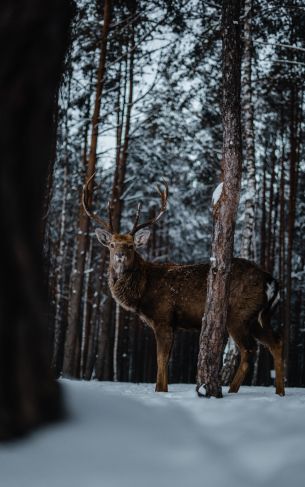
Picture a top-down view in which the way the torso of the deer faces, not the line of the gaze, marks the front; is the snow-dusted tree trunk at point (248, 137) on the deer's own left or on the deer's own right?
on the deer's own right

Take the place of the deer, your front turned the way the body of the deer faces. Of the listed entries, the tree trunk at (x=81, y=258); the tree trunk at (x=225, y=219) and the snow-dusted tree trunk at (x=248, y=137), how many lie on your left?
1

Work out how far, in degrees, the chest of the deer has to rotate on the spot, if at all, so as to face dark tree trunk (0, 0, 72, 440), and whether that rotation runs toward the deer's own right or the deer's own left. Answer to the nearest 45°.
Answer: approximately 90° to the deer's own left

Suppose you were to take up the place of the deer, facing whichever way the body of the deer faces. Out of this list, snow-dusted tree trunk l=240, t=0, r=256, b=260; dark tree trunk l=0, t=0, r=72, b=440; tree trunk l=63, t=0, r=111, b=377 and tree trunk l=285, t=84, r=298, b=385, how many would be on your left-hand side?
1

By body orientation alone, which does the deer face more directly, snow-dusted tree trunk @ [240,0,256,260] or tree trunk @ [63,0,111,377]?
the tree trunk

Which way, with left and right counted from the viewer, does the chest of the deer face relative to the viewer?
facing to the left of the viewer

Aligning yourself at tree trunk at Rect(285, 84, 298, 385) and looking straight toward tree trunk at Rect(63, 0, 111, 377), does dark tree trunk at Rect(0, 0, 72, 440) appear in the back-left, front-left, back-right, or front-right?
front-left

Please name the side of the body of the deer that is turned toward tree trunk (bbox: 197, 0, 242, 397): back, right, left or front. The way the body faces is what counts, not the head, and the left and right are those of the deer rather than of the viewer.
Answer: left

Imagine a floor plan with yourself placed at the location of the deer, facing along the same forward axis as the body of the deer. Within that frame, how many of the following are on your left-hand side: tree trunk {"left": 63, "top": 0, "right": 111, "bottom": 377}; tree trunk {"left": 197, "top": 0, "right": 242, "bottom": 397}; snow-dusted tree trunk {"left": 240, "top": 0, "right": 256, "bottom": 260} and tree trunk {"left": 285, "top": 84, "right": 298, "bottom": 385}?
1

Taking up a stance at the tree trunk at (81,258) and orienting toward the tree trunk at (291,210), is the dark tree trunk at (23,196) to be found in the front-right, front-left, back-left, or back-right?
back-right

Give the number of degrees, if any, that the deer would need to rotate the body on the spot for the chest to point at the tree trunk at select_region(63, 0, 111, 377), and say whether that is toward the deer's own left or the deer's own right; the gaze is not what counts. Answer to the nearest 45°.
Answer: approximately 45° to the deer's own right
